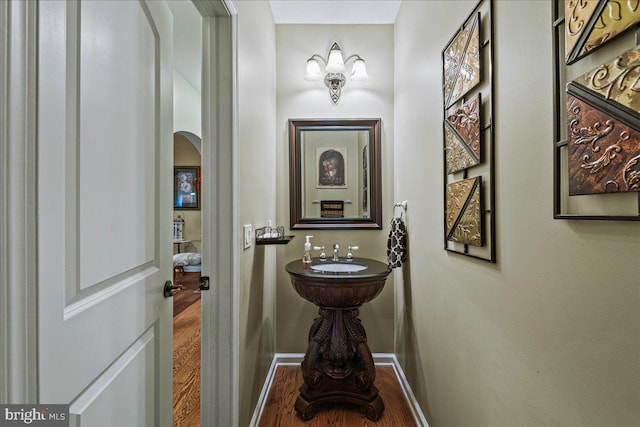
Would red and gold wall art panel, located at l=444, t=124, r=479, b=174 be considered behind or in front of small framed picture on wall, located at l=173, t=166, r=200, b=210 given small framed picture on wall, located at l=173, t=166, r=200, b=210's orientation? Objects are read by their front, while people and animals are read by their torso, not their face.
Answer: in front

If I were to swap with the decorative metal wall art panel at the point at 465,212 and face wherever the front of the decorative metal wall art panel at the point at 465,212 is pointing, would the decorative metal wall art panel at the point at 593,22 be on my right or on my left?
on my left

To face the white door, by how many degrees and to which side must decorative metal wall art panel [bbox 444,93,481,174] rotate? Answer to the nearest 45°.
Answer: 0° — it already faces it

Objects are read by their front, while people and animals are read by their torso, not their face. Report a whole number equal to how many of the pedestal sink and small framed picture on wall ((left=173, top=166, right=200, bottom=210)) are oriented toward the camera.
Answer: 2

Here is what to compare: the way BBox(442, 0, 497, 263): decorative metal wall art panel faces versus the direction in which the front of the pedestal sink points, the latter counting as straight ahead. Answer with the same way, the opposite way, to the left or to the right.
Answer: to the right

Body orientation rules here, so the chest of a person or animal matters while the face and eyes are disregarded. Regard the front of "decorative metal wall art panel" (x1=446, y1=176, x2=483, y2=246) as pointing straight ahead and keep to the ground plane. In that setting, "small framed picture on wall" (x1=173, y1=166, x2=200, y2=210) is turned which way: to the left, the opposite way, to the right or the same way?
to the left

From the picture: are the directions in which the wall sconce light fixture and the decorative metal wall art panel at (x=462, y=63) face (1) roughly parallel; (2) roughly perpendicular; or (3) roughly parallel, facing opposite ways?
roughly perpendicular

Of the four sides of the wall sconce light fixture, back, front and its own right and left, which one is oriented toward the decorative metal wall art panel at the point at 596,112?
front

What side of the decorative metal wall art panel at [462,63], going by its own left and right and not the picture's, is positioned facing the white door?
front

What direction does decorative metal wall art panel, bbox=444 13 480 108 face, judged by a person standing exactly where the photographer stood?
facing the viewer and to the left of the viewer
